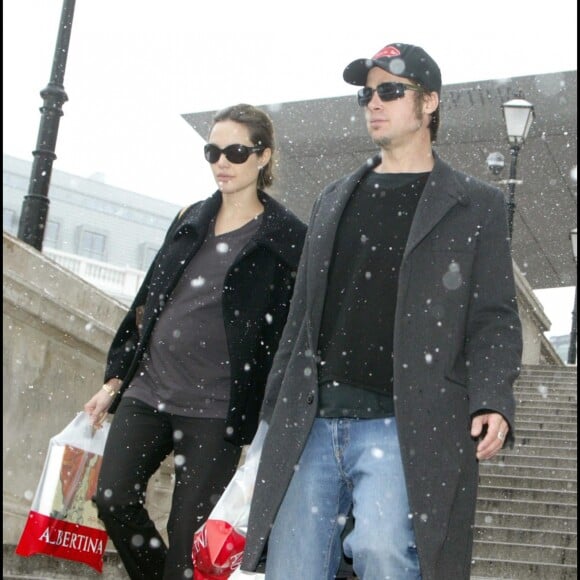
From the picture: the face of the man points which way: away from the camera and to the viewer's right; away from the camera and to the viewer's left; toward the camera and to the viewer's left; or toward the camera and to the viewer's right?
toward the camera and to the viewer's left

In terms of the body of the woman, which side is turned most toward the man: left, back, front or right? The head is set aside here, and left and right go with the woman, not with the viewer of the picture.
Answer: left

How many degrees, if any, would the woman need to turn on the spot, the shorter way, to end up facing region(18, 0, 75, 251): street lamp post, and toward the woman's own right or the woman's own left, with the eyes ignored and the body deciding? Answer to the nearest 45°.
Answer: approximately 135° to the woman's own right

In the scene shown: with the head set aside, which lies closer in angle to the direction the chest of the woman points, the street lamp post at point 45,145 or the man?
the man

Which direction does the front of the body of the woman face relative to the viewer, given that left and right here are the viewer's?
facing the viewer and to the left of the viewer
